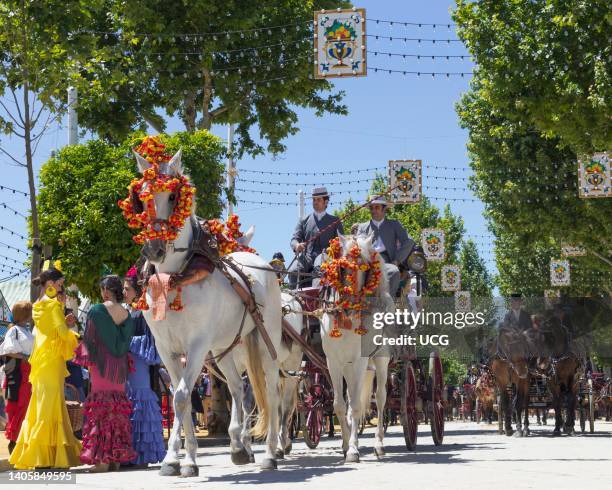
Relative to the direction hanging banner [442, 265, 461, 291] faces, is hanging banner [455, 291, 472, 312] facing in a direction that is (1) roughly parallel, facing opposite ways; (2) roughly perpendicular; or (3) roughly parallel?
roughly parallel

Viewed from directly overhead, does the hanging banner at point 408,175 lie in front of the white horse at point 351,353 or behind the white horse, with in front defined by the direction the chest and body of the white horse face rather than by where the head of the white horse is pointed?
behind

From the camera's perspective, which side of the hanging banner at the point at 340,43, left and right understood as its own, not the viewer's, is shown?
front

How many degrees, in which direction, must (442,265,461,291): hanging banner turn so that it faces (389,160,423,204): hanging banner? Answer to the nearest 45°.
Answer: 0° — it already faces it

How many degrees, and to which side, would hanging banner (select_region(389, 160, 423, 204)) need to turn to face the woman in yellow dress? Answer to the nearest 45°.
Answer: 0° — it already faces them

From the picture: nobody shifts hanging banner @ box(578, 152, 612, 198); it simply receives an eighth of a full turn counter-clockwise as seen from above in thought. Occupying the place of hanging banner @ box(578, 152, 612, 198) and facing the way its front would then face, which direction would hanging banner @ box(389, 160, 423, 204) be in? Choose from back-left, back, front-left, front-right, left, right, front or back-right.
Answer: back-right

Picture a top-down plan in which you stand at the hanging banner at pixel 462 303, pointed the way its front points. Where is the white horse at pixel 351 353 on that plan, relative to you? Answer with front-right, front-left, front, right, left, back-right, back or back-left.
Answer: front

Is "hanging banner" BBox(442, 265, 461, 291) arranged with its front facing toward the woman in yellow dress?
yes

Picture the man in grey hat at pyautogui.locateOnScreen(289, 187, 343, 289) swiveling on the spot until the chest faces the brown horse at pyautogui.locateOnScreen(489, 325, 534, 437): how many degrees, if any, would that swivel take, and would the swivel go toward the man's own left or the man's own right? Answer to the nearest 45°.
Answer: approximately 180°

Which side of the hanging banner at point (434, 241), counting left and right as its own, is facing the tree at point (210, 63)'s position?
front

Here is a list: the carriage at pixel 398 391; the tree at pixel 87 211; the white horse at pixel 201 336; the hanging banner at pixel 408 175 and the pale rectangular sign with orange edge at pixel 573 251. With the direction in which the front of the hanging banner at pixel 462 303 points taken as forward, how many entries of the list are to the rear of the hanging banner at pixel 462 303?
0

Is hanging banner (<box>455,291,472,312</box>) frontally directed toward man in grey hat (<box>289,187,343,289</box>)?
yes

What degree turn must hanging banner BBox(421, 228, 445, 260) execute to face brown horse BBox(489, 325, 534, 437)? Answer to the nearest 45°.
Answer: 0° — it already faces it

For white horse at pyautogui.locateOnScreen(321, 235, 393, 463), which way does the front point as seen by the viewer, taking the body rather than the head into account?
toward the camera

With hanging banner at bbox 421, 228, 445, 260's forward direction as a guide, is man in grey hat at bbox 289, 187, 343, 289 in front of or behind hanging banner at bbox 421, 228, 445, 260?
in front

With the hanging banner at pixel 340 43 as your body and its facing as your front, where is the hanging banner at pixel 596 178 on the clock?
the hanging banner at pixel 596 178 is roughly at 7 o'clock from the hanging banner at pixel 340 43.

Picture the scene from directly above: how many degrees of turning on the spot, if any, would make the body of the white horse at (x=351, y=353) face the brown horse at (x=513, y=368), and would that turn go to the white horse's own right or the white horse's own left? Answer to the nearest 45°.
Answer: approximately 180°
